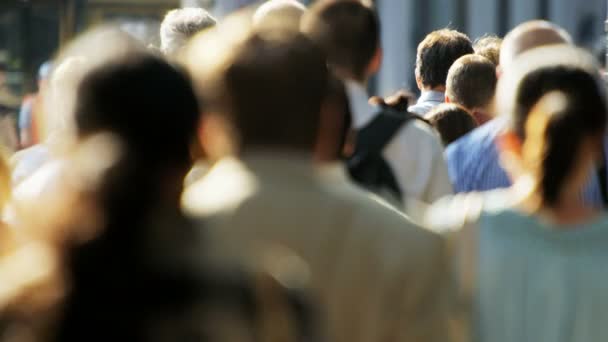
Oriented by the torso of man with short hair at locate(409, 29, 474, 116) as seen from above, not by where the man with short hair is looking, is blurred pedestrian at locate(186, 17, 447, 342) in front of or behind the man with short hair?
behind

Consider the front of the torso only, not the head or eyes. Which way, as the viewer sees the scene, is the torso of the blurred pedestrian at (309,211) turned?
away from the camera

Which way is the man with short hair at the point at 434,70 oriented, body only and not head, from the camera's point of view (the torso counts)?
away from the camera

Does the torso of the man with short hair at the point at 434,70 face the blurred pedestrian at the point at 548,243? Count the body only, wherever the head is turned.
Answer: no

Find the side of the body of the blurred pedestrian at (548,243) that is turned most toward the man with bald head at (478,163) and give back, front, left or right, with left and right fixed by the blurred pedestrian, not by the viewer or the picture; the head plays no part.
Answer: front

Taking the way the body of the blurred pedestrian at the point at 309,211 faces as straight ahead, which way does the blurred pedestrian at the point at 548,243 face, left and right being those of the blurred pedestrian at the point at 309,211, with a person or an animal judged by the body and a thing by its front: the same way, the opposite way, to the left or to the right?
the same way

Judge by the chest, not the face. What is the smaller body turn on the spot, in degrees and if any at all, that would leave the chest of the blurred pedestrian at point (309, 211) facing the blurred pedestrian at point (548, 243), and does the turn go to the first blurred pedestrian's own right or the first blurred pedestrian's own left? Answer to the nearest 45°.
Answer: approximately 45° to the first blurred pedestrian's own right

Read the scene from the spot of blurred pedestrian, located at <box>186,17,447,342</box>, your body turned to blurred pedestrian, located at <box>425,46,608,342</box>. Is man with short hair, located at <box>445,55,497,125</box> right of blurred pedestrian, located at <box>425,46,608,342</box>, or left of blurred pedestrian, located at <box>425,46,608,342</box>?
left

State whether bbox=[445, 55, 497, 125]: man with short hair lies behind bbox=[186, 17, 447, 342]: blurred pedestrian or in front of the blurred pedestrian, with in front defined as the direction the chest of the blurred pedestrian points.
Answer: in front

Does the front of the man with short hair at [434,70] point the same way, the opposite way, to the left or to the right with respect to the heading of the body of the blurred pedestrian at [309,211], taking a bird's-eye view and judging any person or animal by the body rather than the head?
the same way

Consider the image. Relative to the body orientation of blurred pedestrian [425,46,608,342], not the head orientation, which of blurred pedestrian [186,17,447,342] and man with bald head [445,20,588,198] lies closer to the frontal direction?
the man with bald head

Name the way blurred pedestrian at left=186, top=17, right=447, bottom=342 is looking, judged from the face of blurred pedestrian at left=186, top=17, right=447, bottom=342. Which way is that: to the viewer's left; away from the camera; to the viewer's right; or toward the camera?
away from the camera

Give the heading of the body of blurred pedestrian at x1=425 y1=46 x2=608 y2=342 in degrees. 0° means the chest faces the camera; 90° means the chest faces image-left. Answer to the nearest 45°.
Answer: approximately 180°

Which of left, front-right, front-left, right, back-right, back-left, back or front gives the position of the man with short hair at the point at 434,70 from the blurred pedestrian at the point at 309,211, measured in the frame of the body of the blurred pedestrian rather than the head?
front

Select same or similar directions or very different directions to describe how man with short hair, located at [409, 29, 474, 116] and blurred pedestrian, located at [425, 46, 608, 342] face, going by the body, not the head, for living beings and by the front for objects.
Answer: same or similar directions
